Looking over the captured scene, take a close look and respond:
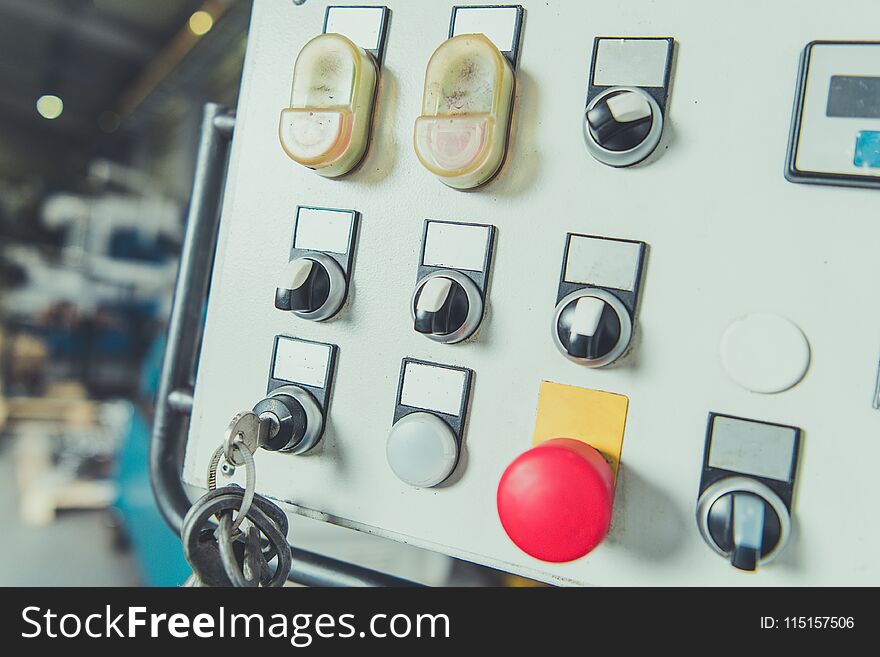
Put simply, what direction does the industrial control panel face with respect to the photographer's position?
facing the viewer and to the left of the viewer
